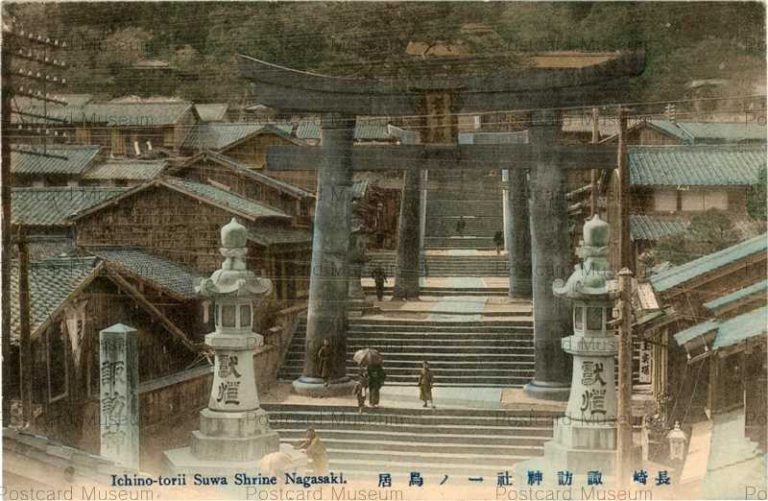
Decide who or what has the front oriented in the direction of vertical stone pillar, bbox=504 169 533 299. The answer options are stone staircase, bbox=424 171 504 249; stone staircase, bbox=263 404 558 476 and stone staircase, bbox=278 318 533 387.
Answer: stone staircase, bbox=424 171 504 249

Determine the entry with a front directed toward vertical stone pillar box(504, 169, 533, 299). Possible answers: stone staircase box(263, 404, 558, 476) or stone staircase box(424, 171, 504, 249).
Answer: stone staircase box(424, 171, 504, 249)

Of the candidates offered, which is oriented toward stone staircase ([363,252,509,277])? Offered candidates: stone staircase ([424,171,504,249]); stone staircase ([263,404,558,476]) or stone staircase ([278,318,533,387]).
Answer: stone staircase ([424,171,504,249])

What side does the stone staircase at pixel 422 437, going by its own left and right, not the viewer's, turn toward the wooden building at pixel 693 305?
left

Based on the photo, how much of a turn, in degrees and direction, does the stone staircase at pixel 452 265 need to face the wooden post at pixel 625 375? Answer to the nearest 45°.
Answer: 0° — it already faces it

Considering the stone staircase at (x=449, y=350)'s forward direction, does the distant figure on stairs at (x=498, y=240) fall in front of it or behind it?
behind

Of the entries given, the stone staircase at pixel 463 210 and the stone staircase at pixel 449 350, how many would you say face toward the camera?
2

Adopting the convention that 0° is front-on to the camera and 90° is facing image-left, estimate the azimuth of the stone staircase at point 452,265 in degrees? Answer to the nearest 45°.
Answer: approximately 0°

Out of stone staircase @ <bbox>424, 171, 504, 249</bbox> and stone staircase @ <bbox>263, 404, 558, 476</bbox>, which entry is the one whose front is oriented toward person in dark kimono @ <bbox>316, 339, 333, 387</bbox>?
stone staircase @ <bbox>424, 171, 504, 249</bbox>
